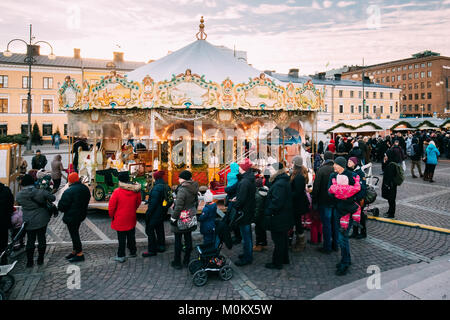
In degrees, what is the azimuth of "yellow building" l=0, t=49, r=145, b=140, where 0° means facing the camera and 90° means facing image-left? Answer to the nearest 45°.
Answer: approximately 0°

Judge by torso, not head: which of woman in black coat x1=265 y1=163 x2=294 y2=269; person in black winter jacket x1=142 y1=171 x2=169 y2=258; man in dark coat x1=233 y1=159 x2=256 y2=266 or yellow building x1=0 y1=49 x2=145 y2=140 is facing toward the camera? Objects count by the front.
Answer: the yellow building

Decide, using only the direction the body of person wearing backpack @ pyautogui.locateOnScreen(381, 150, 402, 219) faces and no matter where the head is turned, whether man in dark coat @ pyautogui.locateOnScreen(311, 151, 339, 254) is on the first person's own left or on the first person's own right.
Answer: on the first person's own left
